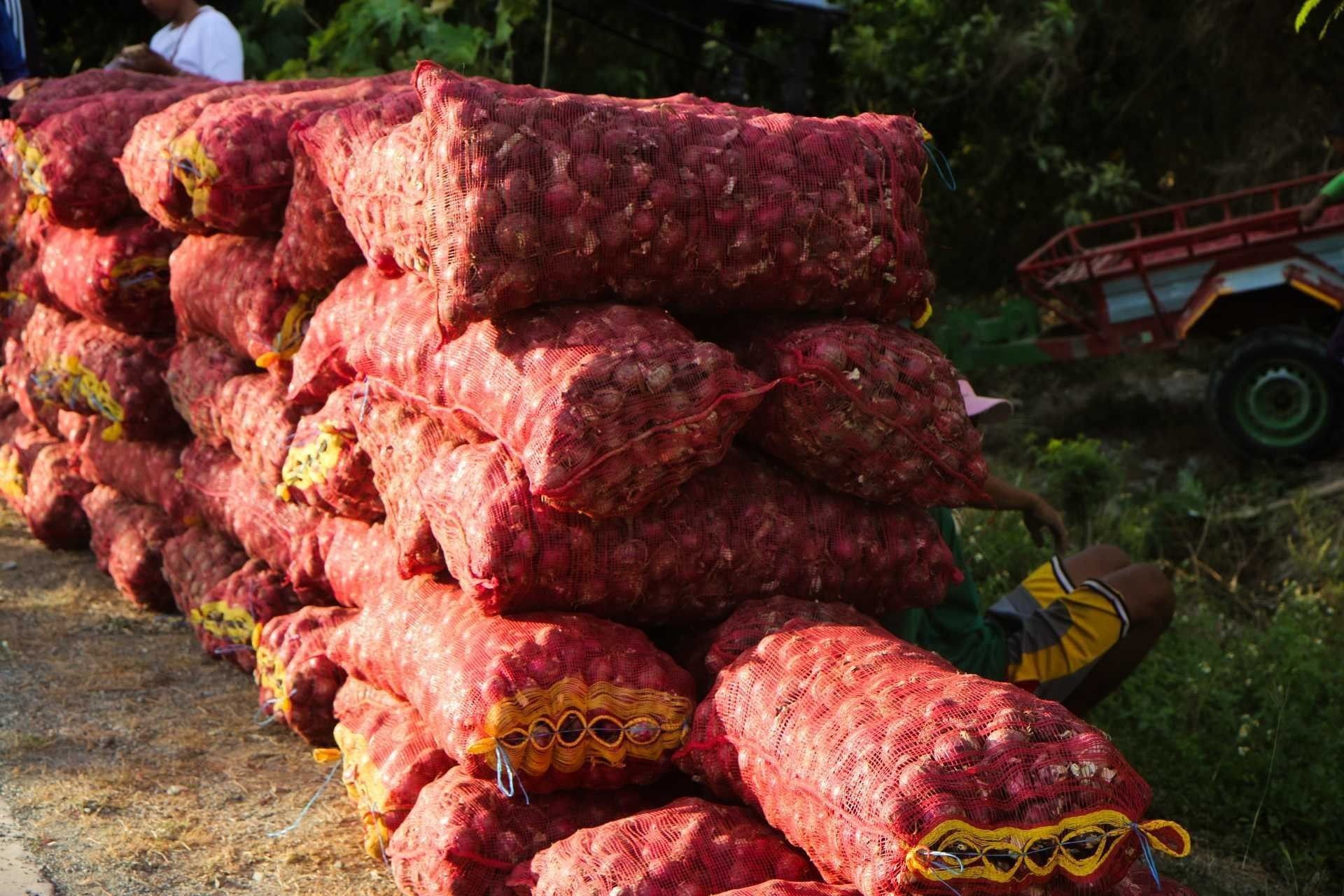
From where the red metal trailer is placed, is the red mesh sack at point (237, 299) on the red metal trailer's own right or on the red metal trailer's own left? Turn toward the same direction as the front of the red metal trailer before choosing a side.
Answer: on the red metal trailer's own left

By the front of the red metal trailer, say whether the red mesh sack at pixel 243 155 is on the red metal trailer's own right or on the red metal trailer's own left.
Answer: on the red metal trailer's own left

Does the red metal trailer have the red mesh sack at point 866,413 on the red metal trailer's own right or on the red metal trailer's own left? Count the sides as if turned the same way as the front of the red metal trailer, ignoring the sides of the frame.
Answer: on the red metal trailer's own left

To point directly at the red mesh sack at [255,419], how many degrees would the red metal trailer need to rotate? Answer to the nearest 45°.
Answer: approximately 45° to its left

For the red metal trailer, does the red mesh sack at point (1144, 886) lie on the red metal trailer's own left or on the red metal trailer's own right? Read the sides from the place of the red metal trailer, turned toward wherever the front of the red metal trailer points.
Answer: on the red metal trailer's own left

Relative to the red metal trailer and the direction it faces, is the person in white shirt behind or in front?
in front

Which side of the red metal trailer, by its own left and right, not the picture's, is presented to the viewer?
left
